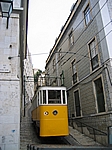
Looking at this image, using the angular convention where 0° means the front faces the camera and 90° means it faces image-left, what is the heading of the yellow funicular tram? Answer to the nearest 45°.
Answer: approximately 0°

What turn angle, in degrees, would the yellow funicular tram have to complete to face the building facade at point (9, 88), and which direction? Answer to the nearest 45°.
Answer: approximately 45° to its right

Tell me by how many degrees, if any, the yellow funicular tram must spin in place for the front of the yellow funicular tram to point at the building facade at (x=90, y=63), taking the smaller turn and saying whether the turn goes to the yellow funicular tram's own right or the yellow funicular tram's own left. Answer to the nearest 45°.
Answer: approximately 135° to the yellow funicular tram's own left
